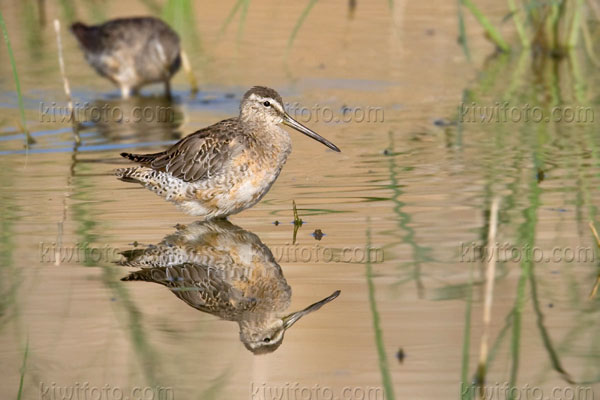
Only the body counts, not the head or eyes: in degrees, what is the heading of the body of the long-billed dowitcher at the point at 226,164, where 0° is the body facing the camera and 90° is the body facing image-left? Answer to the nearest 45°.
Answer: approximately 270°

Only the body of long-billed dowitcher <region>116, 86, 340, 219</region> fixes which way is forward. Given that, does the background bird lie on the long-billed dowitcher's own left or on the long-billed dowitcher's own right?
on the long-billed dowitcher's own left

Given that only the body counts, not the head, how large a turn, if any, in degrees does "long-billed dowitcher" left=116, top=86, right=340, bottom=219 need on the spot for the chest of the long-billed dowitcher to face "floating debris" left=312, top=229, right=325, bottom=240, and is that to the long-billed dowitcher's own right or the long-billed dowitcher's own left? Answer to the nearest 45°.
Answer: approximately 45° to the long-billed dowitcher's own right

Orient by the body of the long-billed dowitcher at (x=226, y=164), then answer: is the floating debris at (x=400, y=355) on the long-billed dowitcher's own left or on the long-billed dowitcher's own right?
on the long-billed dowitcher's own right
